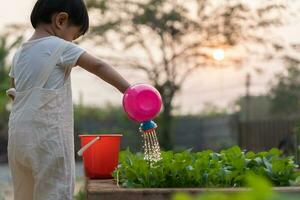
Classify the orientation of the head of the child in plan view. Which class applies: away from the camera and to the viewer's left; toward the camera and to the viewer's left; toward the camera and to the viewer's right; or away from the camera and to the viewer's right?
away from the camera and to the viewer's right

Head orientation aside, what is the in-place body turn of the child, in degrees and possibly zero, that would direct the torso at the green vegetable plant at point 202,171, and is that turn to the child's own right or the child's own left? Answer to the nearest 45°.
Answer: approximately 45° to the child's own right

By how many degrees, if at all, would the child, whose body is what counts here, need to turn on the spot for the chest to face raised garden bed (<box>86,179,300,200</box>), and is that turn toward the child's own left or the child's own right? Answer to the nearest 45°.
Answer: approximately 45° to the child's own right

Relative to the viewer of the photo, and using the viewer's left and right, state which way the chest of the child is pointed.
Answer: facing away from the viewer and to the right of the viewer

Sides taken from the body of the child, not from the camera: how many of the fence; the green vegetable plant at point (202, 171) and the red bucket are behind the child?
0
